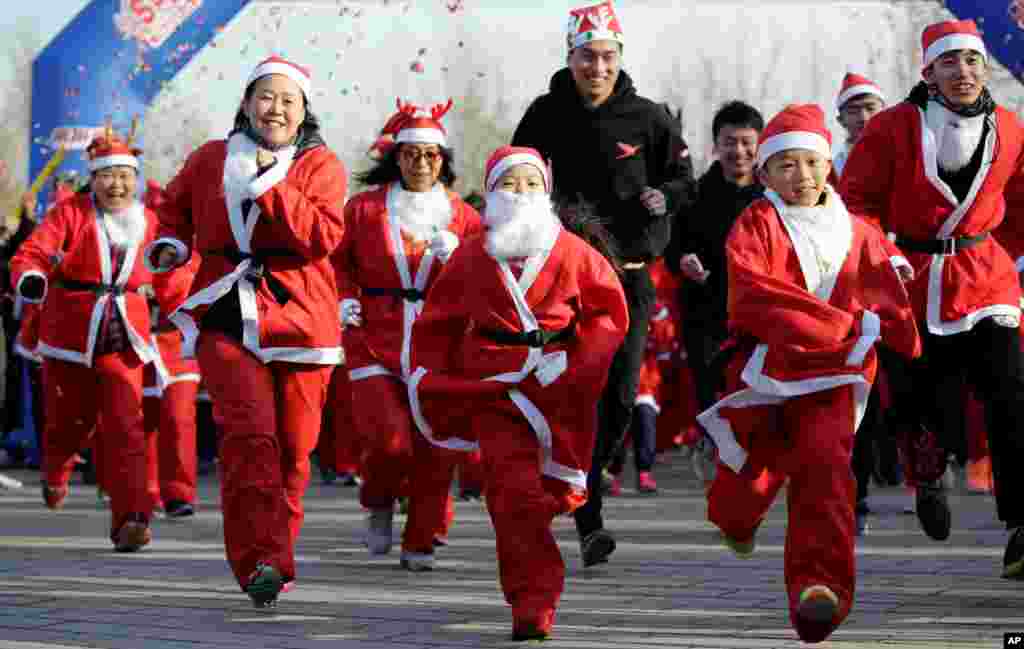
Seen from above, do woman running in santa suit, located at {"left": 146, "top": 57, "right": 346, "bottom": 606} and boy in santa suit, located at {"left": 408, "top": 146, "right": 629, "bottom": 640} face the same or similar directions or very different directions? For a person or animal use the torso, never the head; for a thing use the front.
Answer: same or similar directions

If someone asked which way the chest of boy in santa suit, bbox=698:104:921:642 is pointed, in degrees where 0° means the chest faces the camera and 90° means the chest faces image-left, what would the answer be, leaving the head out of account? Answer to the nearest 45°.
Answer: approximately 0°

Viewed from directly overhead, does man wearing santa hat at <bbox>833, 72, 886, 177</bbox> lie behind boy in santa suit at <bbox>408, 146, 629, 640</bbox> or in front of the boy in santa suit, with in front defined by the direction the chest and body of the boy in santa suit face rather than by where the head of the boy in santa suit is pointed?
behind

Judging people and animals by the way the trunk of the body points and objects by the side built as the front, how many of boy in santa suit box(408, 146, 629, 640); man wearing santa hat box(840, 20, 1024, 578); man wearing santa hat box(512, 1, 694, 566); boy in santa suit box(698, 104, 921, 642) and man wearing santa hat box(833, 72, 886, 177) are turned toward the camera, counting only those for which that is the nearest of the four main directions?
5

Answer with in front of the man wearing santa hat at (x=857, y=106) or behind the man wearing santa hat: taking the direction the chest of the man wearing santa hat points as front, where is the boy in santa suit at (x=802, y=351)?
in front

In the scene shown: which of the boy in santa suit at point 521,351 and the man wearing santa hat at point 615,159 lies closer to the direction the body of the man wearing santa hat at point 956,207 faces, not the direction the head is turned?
the boy in santa suit

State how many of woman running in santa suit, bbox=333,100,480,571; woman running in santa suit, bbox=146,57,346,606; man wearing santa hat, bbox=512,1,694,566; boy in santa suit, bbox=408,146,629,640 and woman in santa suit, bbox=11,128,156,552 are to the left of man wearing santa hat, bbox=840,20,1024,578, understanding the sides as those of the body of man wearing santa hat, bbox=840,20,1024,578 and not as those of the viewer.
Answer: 0

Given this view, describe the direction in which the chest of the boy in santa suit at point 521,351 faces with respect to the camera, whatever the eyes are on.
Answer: toward the camera

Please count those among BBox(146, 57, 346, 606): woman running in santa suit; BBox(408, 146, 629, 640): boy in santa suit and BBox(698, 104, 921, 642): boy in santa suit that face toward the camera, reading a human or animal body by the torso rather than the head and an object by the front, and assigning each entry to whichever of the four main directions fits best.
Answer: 3

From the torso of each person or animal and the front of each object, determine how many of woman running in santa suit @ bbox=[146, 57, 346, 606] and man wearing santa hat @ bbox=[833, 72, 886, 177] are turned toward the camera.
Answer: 2

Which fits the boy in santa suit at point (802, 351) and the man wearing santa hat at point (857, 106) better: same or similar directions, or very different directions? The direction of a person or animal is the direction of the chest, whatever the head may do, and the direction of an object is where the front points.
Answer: same or similar directions

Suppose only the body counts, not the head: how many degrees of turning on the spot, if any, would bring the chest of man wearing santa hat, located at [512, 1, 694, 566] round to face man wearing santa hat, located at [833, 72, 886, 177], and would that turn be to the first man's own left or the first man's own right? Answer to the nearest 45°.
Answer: approximately 135° to the first man's own left

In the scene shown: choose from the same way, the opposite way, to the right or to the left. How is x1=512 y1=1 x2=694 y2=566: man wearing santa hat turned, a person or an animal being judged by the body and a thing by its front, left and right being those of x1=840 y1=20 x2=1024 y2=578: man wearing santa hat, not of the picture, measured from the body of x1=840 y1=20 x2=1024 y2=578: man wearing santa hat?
the same way

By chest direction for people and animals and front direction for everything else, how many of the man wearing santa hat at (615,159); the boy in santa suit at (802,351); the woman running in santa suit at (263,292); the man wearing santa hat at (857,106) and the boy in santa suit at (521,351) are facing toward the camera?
5

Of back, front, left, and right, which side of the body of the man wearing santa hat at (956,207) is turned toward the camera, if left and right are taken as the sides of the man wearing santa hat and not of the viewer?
front

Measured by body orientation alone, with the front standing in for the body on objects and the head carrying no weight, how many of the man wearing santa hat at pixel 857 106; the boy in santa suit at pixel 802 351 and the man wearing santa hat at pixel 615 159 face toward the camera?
3

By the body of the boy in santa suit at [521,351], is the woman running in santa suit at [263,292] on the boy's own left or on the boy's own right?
on the boy's own right

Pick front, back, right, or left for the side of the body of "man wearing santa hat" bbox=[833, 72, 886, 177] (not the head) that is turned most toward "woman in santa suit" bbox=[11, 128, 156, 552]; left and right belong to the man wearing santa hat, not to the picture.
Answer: right

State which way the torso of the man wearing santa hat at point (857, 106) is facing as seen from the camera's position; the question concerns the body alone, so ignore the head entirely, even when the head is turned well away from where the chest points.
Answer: toward the camera
